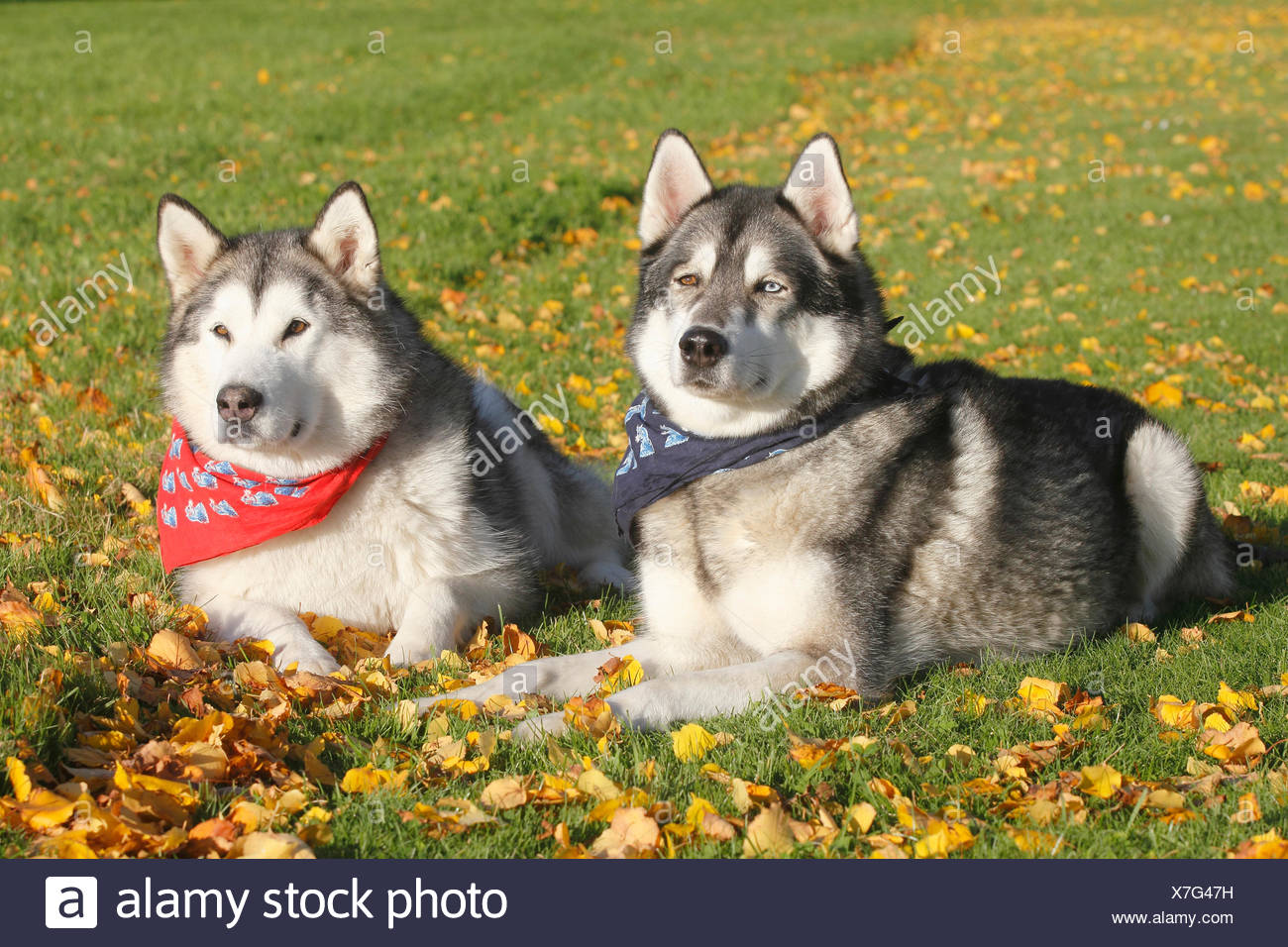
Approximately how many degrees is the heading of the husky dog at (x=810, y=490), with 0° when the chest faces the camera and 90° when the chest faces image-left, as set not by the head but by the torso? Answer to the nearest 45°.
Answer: approximately 45°

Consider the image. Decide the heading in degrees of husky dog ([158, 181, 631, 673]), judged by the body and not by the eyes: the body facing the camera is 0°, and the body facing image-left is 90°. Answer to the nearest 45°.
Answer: approximately 45°

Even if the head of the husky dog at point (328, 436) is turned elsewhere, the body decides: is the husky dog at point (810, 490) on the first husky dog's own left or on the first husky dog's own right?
on the first husky dog's own left

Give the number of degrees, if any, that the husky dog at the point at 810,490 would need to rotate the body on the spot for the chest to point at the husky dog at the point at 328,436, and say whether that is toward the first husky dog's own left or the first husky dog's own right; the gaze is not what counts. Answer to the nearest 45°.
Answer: approximately 45° to the first husky dog's own right
